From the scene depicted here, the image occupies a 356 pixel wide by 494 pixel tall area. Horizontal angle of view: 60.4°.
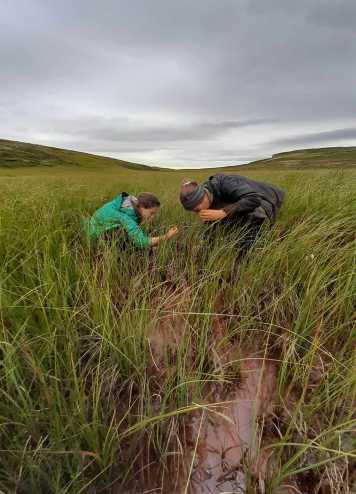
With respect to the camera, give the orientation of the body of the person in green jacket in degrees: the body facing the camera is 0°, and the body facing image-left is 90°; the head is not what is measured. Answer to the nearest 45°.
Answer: approximately 270°
